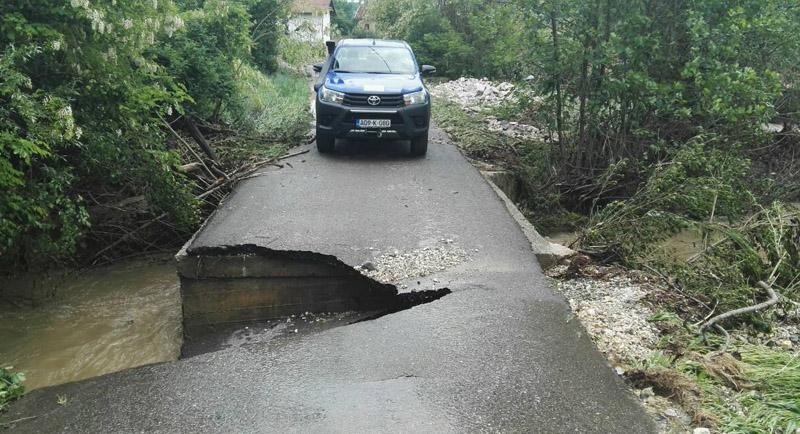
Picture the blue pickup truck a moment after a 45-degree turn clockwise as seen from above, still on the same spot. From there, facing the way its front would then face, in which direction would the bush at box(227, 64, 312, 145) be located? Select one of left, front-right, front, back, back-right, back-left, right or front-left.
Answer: right

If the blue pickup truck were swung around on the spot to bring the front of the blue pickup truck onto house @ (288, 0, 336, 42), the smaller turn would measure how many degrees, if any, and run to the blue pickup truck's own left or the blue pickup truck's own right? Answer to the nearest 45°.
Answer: approximately 180°

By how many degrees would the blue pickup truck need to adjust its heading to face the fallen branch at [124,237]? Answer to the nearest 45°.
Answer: approximately 45° to its right

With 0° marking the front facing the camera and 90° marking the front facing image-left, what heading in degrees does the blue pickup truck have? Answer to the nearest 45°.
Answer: approximately 0°

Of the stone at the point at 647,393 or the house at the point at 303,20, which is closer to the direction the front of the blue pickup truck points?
the stone

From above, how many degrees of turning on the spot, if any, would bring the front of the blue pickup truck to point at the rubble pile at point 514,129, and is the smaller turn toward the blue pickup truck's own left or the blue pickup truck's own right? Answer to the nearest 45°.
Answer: approximately 135° to the blue pickup truck's own left

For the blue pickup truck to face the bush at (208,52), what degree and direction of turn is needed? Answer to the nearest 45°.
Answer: approximately 90° to its right

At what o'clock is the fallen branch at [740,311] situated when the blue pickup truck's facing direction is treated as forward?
The fallen branch is roughly at 11 o'clock from the blue pickup truck.

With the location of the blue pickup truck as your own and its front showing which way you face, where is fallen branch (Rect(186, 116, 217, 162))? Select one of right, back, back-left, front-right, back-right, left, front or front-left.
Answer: right

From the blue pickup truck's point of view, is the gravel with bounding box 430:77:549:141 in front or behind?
behind

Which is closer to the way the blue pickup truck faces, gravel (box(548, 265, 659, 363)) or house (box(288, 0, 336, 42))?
the gravel

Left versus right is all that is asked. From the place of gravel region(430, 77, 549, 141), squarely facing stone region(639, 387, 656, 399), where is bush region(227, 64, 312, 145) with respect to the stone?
right
